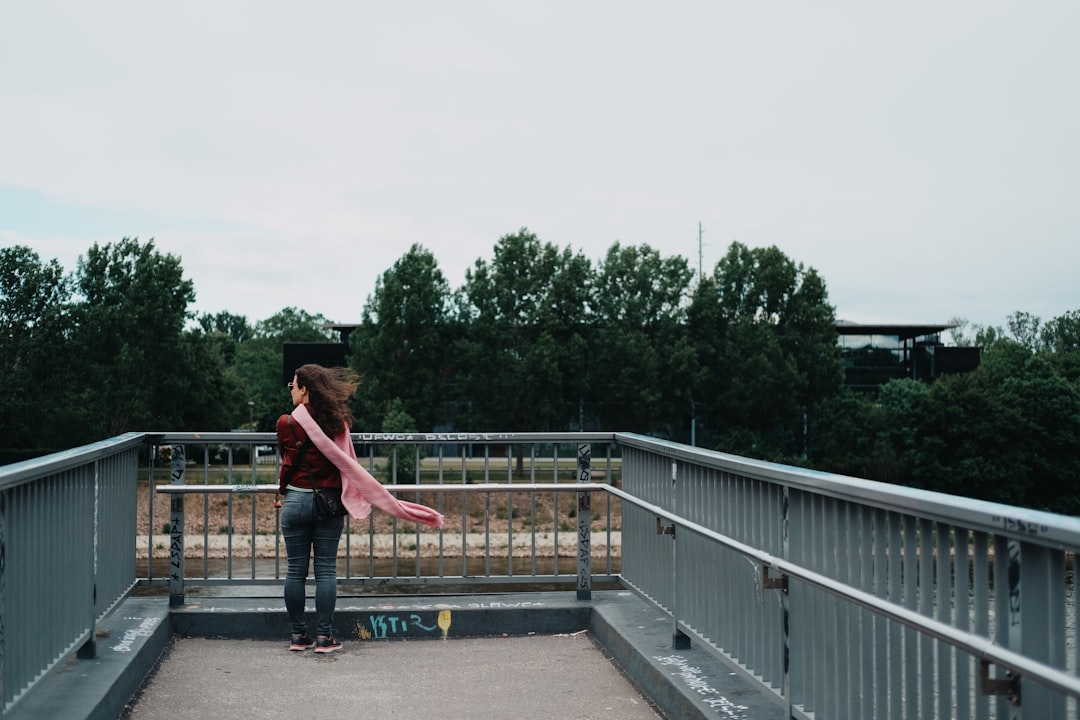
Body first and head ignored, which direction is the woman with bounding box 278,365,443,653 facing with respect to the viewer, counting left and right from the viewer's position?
facing away from the viewer and to the left of the viewer

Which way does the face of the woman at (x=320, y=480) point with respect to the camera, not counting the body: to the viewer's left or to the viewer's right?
to the viewer's left

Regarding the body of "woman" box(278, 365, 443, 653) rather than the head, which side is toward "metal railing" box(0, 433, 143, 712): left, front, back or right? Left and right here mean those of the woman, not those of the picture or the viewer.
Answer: left
